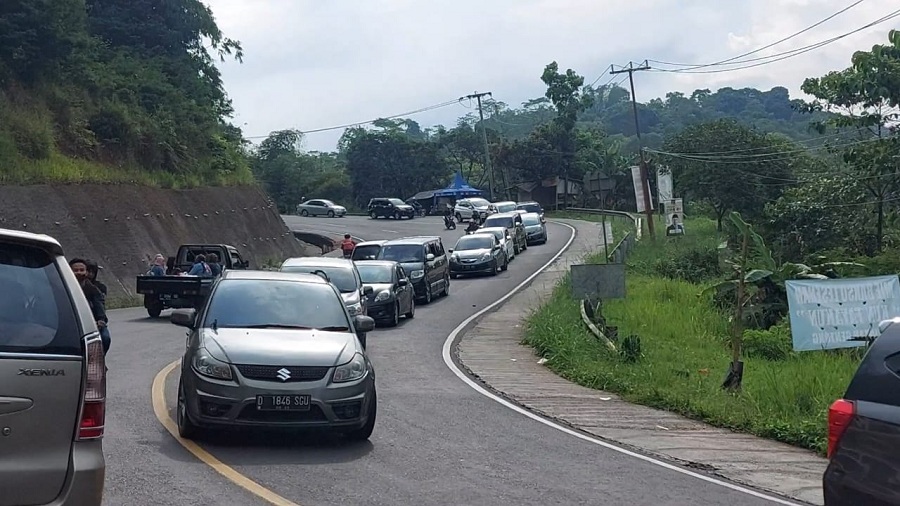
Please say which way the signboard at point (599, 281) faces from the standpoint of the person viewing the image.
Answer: facing away from the viewer

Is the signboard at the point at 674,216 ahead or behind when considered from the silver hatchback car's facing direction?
behind

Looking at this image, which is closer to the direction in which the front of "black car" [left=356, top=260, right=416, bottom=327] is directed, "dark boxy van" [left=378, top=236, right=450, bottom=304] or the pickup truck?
the pickup truck

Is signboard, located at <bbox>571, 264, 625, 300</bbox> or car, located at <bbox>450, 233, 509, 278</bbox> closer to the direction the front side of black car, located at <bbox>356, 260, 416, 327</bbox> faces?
the signboard

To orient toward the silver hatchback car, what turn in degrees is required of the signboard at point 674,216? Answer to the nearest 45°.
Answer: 0° — it already faces it

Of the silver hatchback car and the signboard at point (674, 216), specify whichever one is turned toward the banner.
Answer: the signboard

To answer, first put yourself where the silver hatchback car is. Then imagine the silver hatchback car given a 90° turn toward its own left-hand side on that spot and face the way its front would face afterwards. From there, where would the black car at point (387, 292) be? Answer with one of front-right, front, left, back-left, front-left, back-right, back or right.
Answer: left

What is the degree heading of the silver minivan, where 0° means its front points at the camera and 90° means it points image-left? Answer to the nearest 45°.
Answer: approximately 180°

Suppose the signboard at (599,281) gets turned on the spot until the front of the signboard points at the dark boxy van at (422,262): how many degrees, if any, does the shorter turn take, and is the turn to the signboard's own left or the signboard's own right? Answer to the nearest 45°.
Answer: approximately 45° to the signboard's own left

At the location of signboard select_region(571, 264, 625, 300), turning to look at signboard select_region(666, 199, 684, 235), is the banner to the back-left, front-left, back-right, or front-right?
back-right

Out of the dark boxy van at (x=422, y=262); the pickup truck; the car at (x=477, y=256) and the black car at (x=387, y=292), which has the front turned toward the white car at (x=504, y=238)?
the pickup truck
